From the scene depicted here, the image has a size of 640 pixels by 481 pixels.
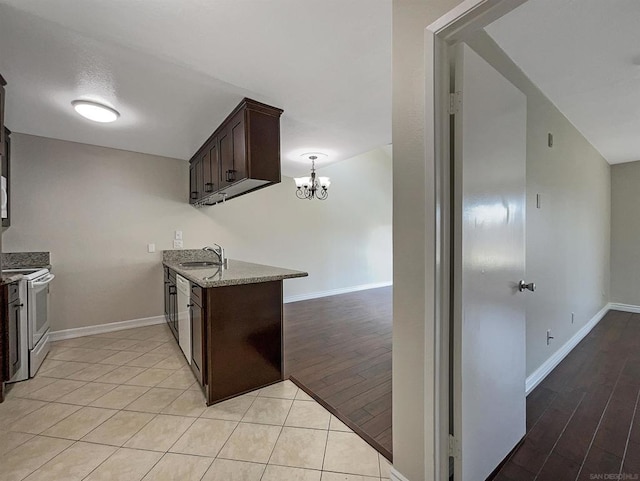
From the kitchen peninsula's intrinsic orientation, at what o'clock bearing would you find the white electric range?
The white electric range is roughly at 1 o'clock from the kitchen peninsula.

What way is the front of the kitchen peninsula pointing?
to the viewer's left

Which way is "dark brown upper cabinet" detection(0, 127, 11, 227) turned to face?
to the viewer's right

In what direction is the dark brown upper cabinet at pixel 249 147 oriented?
to the viewer's left

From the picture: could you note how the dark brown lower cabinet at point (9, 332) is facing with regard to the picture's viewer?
facing to the right of the viewer

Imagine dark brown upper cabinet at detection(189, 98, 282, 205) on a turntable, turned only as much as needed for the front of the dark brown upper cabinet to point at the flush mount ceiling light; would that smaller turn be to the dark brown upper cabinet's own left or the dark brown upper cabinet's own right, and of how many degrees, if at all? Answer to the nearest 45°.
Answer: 0° — it already faces it

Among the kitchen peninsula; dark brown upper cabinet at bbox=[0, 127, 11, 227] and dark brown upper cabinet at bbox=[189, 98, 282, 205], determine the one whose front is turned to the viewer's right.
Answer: dark brown upper cabinet at bbox=[0, 127, 11, 227]

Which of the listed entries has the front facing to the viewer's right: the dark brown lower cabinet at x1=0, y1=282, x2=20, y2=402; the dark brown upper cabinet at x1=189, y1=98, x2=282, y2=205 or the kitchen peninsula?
the dark brown lower cabinet
